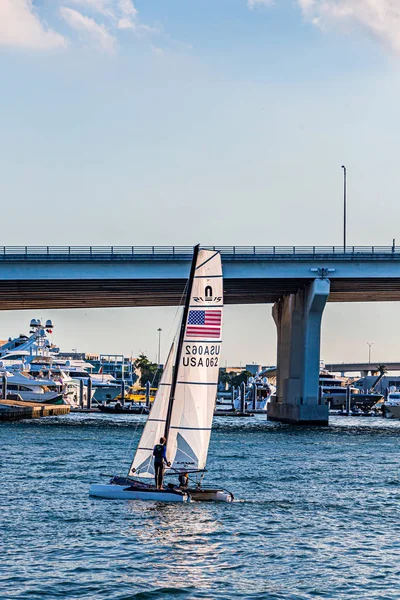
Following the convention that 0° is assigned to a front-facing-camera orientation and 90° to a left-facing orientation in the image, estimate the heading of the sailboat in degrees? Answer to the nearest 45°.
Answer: approximately 135°
